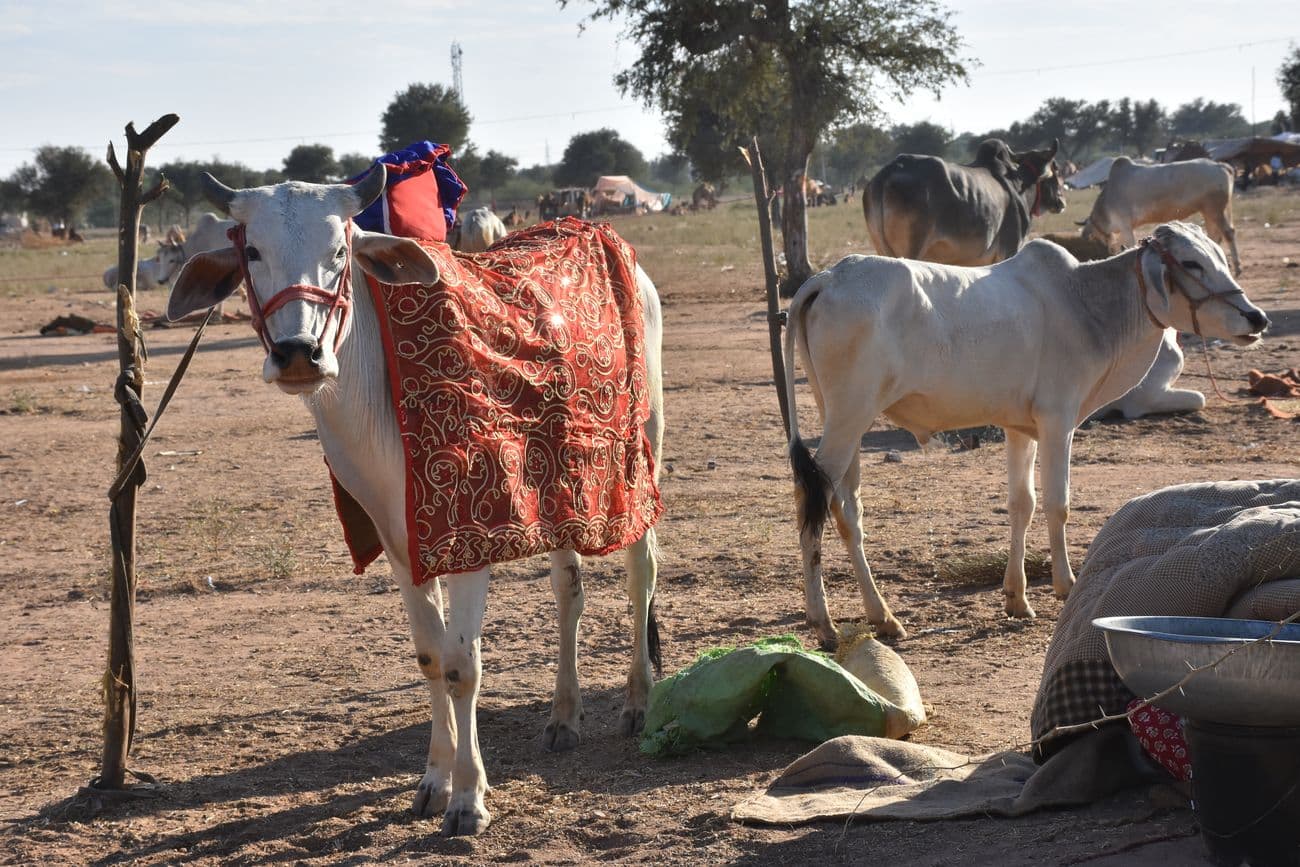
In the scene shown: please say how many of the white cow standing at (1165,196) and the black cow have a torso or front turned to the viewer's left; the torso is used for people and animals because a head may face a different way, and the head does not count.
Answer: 1

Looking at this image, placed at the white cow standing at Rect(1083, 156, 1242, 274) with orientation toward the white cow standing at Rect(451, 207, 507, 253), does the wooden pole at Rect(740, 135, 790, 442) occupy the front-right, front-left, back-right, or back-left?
front-left

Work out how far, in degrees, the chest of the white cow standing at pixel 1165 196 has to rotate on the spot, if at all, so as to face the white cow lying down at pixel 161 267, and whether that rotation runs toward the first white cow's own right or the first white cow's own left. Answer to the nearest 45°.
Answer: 0° — it already faces it

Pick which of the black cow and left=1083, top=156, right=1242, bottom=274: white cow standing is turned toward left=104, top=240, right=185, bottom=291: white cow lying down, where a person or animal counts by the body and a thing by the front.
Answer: the white cow standing

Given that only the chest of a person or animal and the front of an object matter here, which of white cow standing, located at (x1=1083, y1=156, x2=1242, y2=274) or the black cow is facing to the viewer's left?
the white cow standing

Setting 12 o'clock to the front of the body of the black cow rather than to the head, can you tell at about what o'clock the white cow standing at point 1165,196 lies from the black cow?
The white cow standing is roughly at 11 o'clock from the black cow.

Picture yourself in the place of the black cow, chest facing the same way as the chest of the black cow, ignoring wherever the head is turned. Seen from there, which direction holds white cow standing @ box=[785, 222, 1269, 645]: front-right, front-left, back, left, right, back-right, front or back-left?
back-right

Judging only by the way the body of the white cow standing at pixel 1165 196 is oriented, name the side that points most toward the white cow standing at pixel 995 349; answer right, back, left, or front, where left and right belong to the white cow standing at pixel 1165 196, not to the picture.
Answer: left

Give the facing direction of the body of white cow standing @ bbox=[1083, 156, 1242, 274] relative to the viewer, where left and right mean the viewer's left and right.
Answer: facing to the left of the viewer

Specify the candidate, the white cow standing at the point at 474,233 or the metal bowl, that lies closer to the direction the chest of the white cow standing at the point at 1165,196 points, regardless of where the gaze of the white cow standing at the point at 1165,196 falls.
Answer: the white cow standing

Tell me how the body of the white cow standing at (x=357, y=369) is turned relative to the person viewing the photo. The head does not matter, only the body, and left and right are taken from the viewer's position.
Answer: facing the viewer and to the left of the viewer

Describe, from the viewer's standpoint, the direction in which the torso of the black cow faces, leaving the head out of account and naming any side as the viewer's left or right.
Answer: facing away from the viewer and to the right of the viewer
